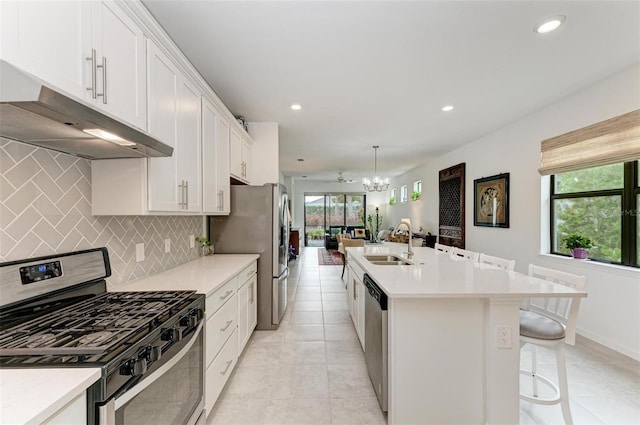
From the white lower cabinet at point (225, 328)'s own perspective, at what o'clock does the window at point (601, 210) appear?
The window is roughly at 12 o'clock from the white lower cabinet.

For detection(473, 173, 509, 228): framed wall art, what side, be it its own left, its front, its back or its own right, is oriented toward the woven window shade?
left

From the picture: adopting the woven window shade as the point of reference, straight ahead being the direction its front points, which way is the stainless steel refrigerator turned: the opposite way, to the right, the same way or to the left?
the opposite way

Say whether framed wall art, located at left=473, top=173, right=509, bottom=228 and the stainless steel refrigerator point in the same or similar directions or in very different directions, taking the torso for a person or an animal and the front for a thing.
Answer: very different directions

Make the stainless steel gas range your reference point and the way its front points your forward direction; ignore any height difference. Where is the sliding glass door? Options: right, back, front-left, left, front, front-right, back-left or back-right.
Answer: left

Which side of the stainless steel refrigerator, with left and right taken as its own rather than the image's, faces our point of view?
right

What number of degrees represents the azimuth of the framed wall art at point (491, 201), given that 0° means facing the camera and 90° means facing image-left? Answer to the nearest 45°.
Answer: approximately 45°

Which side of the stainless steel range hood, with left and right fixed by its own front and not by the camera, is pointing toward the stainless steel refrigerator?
left

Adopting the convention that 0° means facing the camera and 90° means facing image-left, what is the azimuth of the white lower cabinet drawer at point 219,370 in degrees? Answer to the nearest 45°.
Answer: approximately 270°

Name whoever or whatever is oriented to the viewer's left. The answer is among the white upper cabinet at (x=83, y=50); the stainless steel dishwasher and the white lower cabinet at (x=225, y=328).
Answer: the stainless steel dishwasher
